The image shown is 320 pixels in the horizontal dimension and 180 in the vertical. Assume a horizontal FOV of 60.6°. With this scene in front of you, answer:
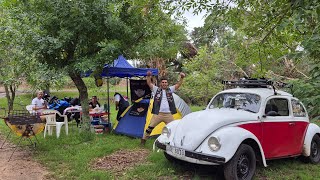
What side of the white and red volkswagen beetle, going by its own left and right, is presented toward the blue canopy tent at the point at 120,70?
right

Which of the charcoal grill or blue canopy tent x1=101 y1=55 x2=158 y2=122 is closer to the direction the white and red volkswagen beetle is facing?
the charcoal grill

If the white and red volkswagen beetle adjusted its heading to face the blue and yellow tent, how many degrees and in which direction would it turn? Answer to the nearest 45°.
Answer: approximately 90° to its right

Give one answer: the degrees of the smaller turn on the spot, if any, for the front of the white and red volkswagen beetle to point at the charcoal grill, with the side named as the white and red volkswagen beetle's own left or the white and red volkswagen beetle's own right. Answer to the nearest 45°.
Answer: approximately 45° to the white and red volkswagen beetle's own right

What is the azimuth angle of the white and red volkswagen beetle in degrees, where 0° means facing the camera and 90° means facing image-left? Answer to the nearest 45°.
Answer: approximately 45°
